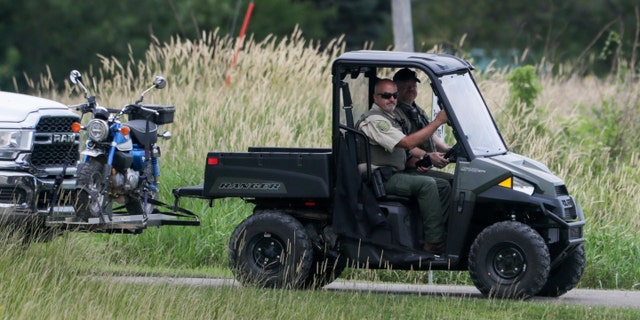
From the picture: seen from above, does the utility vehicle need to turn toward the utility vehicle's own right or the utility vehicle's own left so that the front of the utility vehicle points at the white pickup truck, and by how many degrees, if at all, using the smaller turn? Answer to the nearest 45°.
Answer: approximately 180°

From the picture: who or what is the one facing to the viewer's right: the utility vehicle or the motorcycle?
the utility vehicle

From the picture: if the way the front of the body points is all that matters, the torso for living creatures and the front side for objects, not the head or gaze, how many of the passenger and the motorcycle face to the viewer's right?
1

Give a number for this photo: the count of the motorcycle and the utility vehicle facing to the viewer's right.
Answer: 1

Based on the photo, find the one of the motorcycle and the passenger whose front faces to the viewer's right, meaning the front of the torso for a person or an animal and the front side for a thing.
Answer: the passenger

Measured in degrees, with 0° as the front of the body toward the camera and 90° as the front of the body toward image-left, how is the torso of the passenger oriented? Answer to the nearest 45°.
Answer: approximately 270°

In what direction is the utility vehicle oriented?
to the viewer's right
